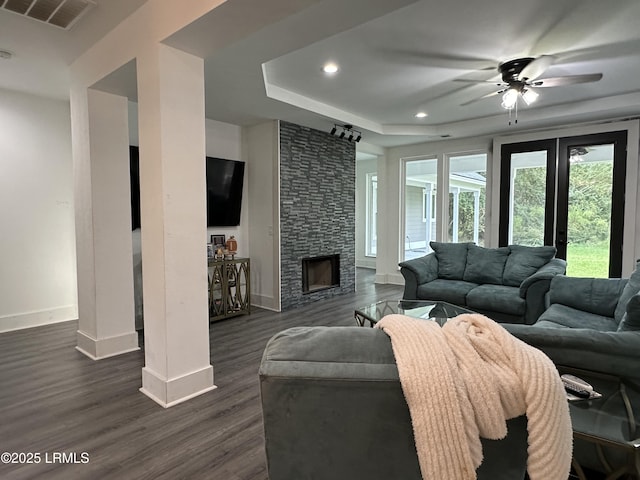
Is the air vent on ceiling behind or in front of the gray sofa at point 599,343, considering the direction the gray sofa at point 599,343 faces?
in front

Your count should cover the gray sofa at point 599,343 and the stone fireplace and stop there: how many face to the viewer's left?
1

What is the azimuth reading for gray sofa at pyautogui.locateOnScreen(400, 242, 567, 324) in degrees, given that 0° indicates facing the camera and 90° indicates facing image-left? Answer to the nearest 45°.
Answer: approximately 45°

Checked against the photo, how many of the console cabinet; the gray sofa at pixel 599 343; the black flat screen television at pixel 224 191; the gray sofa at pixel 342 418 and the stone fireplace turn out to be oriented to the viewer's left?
1

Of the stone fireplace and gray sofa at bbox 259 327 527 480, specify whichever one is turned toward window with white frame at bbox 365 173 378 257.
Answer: the gray sofa

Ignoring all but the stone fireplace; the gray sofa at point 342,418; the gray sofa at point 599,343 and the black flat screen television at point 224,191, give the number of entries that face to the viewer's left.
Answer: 1

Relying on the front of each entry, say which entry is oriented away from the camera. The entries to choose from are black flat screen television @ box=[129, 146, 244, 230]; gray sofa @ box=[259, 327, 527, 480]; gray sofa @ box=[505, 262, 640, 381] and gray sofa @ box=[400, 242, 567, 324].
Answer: gray sofa @ box=[259, 327, 527, 480]

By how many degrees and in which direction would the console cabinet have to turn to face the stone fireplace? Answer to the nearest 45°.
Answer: approximately 90° to its left

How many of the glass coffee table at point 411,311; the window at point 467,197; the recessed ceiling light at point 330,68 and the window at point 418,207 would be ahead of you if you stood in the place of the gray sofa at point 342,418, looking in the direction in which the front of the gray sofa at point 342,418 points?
4

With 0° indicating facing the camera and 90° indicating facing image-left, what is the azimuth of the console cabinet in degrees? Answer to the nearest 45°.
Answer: approximately 315°

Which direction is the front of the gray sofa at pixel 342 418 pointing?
away from the camera

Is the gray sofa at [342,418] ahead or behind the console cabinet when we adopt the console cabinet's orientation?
ahead

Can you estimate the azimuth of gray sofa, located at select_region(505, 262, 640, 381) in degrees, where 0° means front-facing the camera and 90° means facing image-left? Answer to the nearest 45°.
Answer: approximately 90°

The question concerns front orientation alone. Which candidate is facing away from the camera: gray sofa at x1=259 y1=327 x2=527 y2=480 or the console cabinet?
the gray sofa

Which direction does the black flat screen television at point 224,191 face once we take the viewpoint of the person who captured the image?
facing the viewer and to the right of the viewer

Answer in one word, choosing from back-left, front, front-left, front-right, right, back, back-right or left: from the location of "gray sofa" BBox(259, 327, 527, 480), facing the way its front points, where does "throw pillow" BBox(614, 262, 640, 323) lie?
front-right

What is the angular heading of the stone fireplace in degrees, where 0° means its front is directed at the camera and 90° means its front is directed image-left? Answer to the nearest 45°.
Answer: approximately 315°

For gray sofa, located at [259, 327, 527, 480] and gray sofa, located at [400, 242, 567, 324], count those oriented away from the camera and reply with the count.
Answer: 1

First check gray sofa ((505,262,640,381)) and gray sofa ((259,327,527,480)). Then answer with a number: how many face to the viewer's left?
1

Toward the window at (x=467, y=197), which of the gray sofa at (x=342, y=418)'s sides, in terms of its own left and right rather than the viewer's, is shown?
front

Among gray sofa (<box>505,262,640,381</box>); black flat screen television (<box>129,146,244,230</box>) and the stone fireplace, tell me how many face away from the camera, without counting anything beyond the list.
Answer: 0
